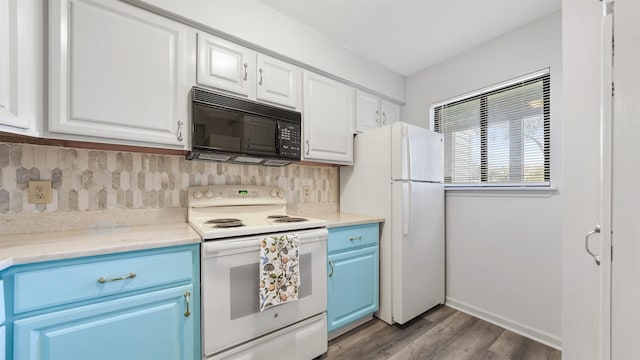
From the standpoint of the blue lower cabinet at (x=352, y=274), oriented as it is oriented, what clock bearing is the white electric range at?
The white electric range is roughly at 3 o'clock from the blue lower cabinet.

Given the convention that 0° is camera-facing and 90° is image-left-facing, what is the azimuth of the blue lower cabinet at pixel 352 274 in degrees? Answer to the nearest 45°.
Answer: approximately 315°

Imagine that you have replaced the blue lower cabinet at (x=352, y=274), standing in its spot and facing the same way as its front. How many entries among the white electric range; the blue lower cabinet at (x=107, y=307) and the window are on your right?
2

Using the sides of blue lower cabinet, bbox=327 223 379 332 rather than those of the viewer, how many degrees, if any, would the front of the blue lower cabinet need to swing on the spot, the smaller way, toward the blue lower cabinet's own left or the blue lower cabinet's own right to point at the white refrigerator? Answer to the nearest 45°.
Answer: approximately 90° to the blue lower cabinet's own left

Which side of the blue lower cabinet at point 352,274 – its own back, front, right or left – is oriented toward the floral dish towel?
right

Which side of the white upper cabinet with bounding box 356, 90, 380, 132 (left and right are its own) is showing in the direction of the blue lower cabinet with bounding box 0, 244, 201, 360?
right

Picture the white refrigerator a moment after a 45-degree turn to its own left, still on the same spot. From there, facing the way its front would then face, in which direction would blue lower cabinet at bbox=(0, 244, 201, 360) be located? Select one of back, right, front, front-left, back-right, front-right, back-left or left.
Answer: back-right

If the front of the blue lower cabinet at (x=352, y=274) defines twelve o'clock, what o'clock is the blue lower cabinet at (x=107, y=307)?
the blue lower cabinet at (x=107, y=307) is roughly at 3 o'clock from the blue lower cabinet at (x=352, y=274).
